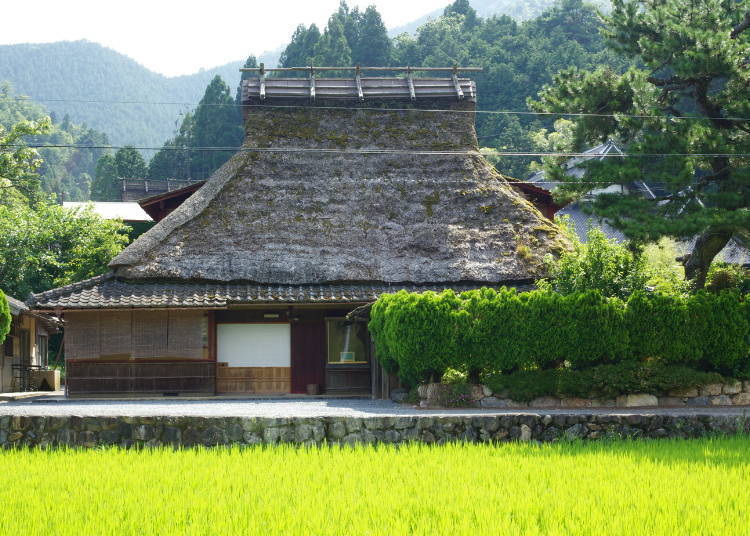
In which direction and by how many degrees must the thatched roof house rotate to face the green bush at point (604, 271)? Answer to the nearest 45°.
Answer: approximately 45° to its left

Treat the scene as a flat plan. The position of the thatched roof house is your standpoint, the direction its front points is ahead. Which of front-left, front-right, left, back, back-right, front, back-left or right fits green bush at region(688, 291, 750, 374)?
front-left

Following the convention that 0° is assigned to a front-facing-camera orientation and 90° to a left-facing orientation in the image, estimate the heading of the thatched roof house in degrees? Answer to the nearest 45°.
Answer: approximately 0°

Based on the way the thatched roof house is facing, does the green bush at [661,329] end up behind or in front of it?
in front

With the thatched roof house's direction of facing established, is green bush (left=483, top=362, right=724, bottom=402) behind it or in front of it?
in front

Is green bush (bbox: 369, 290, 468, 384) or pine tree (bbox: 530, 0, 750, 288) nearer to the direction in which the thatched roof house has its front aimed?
the green bush

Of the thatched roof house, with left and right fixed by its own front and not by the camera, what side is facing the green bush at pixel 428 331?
front

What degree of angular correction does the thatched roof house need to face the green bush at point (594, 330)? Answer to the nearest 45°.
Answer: approximately 45° to its left
